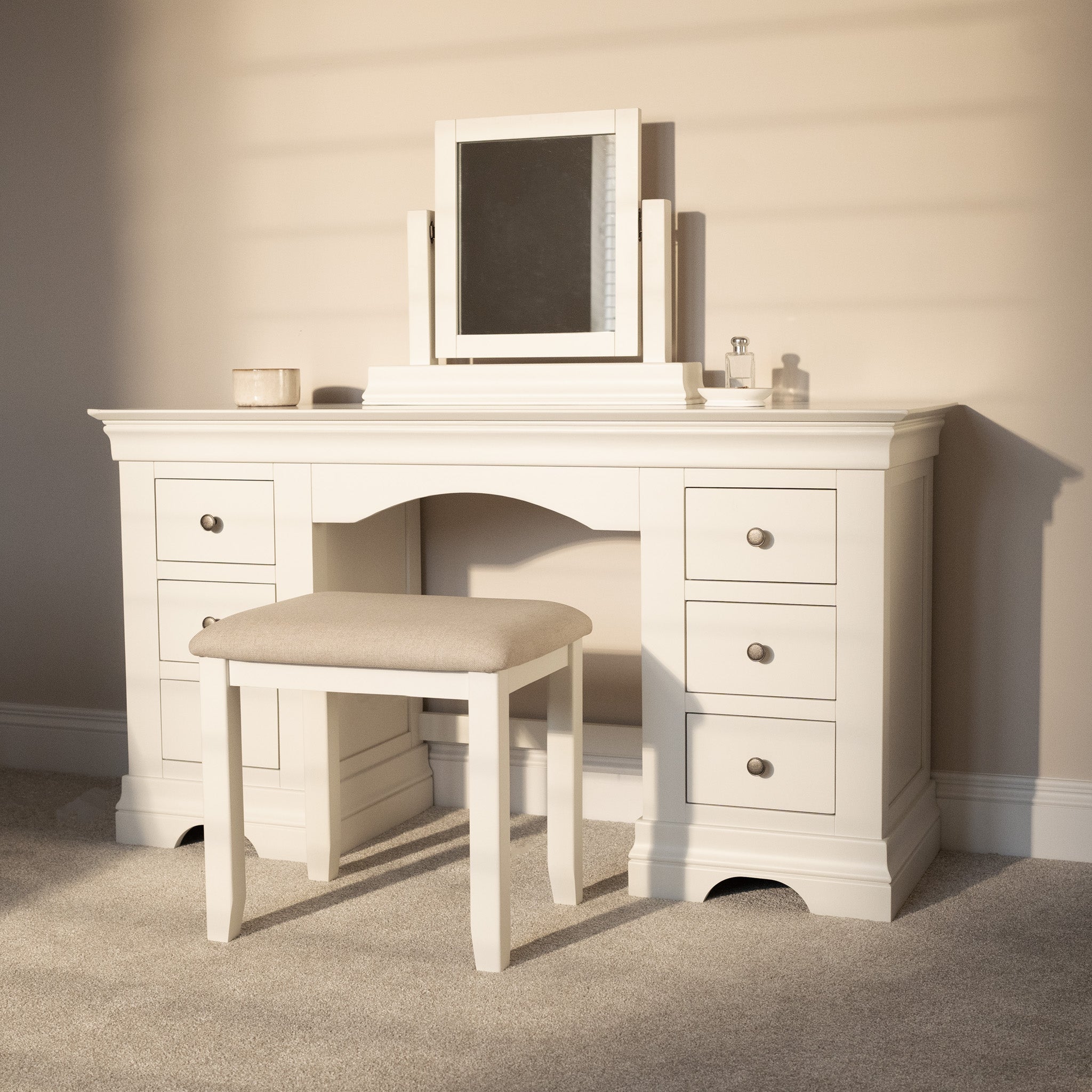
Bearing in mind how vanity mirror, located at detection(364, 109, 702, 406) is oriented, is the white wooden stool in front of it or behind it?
in front

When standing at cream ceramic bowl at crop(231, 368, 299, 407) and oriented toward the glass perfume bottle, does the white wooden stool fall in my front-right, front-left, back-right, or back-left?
front-right

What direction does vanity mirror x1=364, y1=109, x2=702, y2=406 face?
toward the camera
